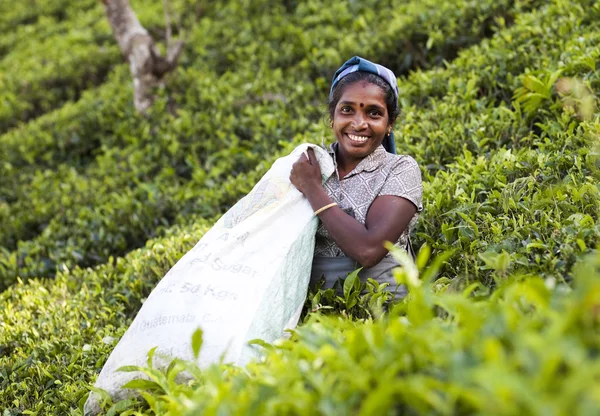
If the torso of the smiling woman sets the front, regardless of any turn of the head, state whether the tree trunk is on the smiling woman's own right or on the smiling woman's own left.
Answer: on the smiling woman's own right

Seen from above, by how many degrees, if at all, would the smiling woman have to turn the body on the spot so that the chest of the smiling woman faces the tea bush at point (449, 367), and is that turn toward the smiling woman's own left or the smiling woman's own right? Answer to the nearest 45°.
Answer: approximately 45° to the smiling woman's own left

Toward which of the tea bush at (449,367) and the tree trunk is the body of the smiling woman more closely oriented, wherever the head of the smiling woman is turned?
the tea bush

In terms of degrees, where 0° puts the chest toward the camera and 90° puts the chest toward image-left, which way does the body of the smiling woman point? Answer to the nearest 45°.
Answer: approximately 45°
